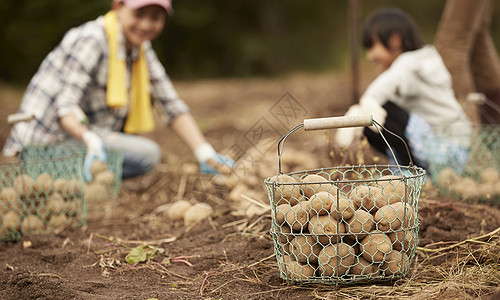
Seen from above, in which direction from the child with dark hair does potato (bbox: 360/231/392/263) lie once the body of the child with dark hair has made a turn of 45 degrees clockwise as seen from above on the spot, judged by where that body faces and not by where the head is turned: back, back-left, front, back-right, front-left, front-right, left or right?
back-left

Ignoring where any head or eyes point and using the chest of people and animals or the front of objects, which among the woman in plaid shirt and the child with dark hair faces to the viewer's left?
the child with dark hair

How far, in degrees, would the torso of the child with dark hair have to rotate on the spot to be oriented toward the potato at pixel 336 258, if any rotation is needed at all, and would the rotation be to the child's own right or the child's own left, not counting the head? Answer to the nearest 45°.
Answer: approximately 90° to the child's own left

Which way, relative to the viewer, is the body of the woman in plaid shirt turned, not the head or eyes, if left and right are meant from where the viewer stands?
facing the viewer and to the right of the viewer

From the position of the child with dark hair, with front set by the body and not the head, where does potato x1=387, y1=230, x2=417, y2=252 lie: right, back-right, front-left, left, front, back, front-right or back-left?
left

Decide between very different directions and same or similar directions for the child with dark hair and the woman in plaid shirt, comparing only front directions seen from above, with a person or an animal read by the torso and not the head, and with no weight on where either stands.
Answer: very different directions

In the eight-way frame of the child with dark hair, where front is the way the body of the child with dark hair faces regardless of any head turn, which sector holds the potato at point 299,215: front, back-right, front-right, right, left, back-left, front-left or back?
left

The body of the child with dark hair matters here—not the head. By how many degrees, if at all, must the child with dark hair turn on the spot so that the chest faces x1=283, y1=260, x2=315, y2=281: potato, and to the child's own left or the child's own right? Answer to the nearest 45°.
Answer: approximately 90° to the child's own left

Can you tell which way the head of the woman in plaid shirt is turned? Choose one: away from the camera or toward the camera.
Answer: toward the camera

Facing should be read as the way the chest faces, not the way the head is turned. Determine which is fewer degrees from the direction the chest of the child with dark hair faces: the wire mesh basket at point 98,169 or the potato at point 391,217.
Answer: the wire mesh basket

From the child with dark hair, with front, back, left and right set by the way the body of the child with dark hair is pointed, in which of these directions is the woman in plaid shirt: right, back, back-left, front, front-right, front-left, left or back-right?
front

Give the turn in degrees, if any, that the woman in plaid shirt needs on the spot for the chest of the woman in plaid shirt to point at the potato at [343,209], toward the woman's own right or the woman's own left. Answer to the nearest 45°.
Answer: approximately 45° to the woman's own right

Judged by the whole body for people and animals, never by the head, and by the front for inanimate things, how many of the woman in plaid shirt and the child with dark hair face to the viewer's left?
1

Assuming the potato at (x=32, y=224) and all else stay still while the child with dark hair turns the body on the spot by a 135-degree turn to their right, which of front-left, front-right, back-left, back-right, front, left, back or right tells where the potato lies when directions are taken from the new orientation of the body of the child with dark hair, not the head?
back

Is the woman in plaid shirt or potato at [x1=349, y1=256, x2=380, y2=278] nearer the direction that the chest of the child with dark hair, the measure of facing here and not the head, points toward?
the woman in plaid shirt

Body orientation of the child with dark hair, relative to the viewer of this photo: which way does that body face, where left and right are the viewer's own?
facing to the left of the viewer

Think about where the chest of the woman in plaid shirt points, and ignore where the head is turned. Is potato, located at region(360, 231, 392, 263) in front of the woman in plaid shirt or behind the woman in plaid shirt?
in front
